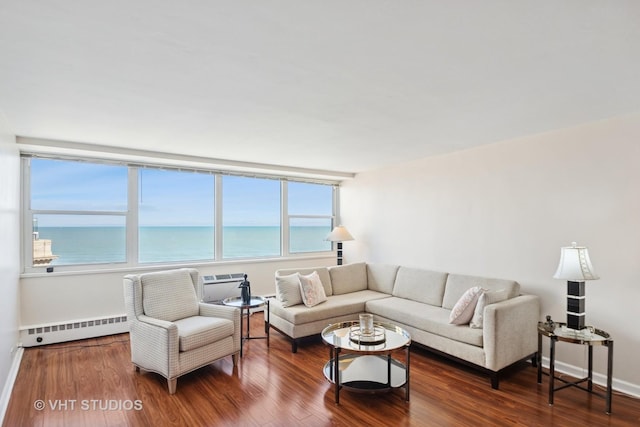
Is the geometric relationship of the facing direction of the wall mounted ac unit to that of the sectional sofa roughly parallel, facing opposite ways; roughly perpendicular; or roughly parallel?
roughly perpendicular

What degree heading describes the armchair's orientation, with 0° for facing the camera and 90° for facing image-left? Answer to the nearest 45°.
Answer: approximately 315°

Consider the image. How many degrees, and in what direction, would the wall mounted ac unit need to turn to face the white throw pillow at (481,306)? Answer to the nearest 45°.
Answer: approximately 45° to its left

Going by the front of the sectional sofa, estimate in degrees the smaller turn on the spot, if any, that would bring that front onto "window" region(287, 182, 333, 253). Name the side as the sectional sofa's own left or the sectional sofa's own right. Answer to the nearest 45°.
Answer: approximately 90° to the sectional sofa's own right

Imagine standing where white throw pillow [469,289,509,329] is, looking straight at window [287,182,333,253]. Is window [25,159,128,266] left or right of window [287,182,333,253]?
left

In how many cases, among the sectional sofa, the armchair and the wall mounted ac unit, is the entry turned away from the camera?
0

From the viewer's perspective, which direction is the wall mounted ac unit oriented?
toward the camera

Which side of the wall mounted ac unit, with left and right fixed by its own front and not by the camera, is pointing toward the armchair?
front

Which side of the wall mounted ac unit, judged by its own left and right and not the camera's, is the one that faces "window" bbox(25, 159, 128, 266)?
right

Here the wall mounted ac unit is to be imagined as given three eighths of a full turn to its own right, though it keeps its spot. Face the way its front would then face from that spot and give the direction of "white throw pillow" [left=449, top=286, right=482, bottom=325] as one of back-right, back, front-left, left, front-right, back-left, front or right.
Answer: back

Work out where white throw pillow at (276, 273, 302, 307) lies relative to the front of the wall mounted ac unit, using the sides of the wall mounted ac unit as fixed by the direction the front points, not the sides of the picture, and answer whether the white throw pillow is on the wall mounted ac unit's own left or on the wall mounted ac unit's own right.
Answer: on the wall mounted ac unit's own left

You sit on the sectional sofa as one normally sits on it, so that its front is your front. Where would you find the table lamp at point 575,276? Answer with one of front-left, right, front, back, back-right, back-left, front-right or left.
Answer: left

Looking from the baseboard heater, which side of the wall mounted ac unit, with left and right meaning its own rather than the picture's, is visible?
right

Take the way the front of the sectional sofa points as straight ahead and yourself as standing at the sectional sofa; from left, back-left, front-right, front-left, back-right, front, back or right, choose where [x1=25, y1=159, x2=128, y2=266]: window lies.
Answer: front-right

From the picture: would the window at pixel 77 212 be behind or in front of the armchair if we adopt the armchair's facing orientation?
behind

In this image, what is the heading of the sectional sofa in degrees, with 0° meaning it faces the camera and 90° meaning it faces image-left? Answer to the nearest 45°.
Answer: approximately 45°
